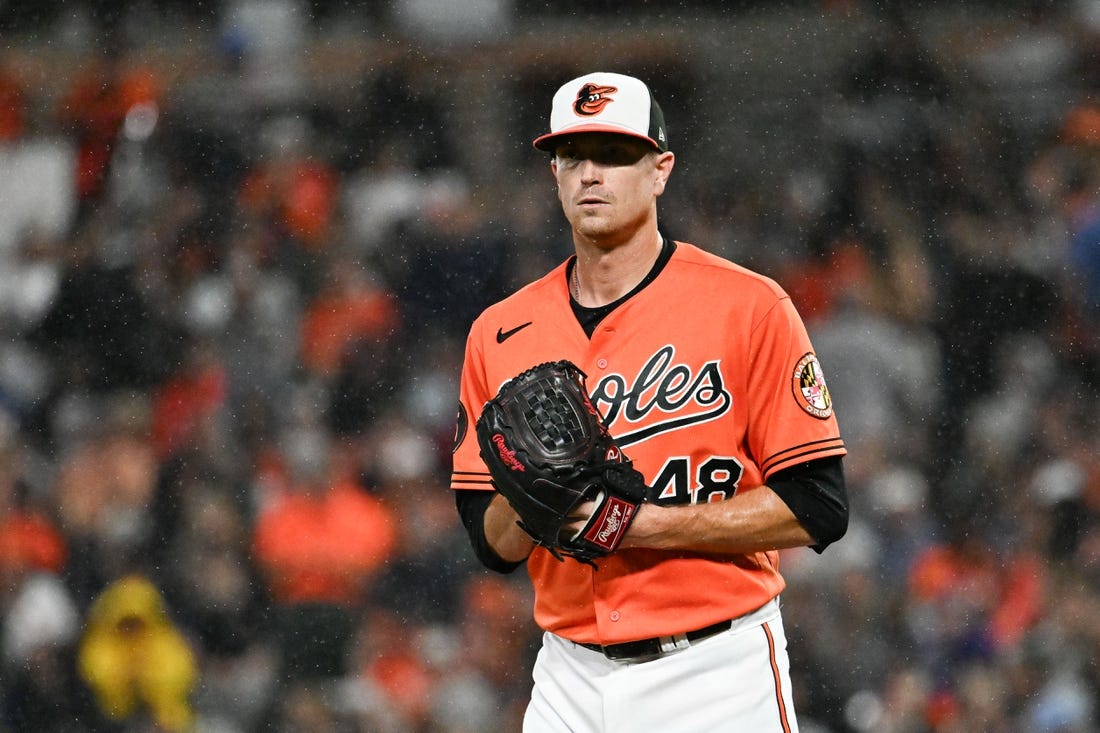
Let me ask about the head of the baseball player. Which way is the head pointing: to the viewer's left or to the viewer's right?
to the viewer's left

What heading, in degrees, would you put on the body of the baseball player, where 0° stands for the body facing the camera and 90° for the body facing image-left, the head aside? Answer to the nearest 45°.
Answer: approximately 45°

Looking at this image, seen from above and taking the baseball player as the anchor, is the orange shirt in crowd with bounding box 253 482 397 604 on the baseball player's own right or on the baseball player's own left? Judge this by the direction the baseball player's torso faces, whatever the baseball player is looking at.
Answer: on the baseball player's own right
